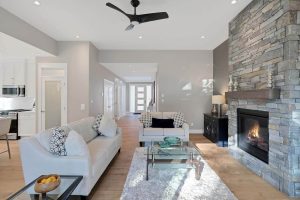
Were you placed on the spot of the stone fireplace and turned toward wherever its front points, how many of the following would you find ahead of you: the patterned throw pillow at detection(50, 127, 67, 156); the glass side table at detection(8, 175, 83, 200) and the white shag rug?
3

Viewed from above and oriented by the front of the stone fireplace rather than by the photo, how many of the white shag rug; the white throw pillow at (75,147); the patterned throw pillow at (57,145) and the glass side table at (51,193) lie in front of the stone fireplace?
4

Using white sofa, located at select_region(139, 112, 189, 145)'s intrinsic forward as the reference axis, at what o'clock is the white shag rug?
The white shag rug is roughly at 12 o'clock from the white sofa.

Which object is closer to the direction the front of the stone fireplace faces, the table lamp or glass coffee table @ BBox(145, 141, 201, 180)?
the glass coffee table

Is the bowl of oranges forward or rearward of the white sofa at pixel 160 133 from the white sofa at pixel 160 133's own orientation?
forward

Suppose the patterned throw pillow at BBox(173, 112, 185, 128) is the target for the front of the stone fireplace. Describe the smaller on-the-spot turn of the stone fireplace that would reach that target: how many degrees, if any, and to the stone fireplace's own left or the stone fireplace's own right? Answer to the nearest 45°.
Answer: approximately 90° to the stone fireplace's own right

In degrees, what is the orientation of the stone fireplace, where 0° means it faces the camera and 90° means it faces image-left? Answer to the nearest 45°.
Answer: approximately 45°

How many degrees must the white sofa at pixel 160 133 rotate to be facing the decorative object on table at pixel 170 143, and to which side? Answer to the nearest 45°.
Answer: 0° — it already faces it

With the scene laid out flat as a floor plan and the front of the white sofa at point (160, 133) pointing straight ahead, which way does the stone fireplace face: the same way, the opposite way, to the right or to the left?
to the right

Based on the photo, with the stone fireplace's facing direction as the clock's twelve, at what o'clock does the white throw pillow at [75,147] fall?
The white throw pillow is roughly at 12 o'clock from the stone fireplace.

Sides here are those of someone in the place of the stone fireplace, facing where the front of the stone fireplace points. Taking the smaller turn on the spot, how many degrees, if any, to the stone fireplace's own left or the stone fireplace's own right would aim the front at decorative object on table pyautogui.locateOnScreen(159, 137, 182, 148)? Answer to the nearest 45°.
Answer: approximately 45° to the stone fireplace's own right

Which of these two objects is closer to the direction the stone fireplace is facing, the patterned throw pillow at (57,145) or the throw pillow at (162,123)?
the patterned throw pillow

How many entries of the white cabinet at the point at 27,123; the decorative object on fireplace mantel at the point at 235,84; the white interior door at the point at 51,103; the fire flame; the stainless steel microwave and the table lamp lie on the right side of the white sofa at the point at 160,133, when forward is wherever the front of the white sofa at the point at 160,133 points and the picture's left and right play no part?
3

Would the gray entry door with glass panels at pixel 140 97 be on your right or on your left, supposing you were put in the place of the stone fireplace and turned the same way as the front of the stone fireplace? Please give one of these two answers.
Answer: on your right

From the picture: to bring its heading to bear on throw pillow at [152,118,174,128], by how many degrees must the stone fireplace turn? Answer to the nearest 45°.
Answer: approximately 90° to its right
